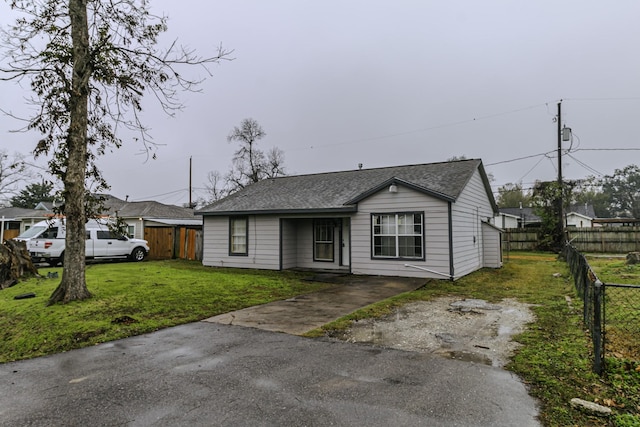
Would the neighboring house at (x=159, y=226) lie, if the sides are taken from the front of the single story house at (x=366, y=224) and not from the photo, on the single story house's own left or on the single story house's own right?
on the single story house's own right

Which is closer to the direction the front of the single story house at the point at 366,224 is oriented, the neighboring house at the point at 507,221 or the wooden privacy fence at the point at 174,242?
the wooden privacy fence

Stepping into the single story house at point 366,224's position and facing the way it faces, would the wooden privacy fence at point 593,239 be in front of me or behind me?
behind

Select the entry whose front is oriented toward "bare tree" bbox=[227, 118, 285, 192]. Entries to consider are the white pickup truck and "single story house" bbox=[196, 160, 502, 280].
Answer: the white pickup truck

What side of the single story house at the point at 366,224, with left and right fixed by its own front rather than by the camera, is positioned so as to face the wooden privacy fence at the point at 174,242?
right

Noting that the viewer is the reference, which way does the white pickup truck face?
facing away from the viewer and to the right of the viewer

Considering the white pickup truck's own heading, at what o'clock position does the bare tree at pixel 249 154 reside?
The bare tree is roughly at 12 o'clock from the white pickup truck.

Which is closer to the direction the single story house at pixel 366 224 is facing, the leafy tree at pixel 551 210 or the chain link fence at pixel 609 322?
the chain link fence

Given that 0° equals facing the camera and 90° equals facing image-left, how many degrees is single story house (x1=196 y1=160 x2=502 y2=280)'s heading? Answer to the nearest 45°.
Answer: approximately 45°
